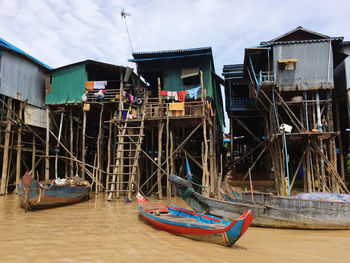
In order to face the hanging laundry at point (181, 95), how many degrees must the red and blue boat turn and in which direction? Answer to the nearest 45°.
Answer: approximately 135° to its left

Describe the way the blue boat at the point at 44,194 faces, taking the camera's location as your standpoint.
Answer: facing the viewer and to the left of the viewer

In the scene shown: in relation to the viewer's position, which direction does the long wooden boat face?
facing to the left of the viewer

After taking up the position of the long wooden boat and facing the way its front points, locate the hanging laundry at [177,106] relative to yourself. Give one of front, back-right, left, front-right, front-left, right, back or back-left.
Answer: front-right

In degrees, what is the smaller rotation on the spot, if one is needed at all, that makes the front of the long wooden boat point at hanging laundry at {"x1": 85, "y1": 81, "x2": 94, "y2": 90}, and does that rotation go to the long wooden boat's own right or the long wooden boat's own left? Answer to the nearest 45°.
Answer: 0° — it already faces it

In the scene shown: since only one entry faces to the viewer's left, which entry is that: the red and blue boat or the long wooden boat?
the long wooden boat

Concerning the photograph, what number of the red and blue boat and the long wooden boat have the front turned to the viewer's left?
1

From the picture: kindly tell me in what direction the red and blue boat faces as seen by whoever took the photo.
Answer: facing the viewer and to the right of the viewer

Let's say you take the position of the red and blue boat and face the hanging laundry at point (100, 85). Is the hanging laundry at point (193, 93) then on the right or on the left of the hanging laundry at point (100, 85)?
right

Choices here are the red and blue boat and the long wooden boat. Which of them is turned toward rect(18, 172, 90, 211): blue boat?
the long wooden boat
